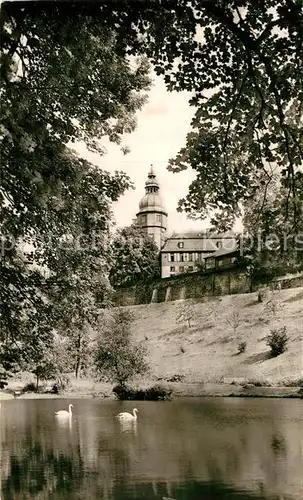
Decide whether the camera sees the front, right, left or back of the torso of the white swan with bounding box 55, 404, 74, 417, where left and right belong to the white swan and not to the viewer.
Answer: right

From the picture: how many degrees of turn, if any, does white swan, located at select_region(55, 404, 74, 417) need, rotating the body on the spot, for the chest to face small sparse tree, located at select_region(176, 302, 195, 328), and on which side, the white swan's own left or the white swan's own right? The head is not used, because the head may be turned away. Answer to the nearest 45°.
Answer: approximately 45° to the white swan's own left

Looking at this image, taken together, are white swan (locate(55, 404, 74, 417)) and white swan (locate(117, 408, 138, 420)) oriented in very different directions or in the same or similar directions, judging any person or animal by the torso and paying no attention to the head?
same or similar directions

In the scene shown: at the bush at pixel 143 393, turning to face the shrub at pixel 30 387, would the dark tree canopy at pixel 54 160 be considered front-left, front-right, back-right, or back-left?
front-left
